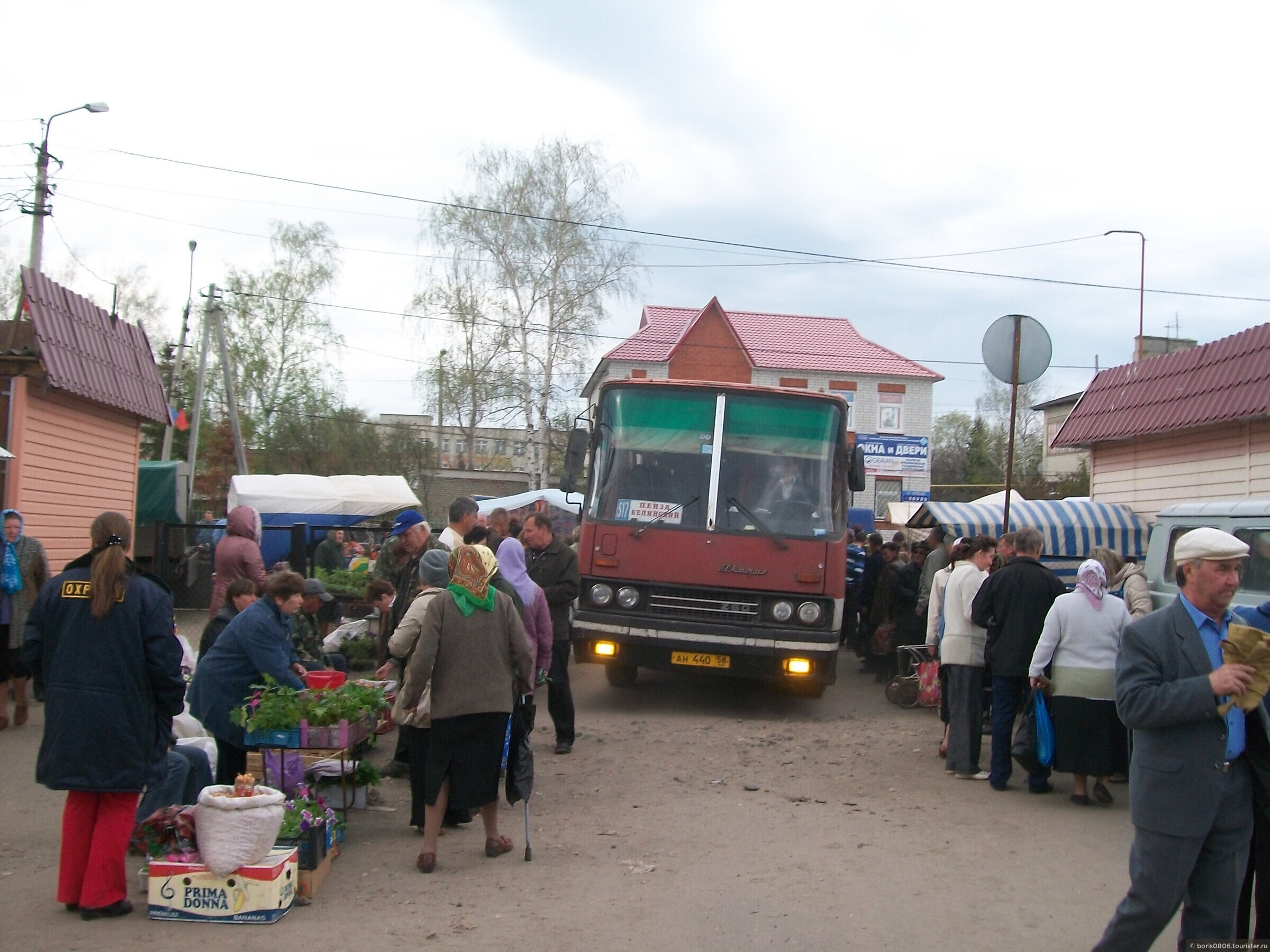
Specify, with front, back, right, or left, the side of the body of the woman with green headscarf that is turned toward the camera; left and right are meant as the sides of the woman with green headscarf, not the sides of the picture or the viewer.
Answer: back

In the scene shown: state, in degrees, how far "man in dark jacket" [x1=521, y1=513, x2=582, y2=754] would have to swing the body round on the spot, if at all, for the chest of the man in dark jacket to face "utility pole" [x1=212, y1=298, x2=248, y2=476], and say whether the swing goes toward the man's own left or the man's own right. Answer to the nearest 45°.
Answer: approximately 135° to the man's own right

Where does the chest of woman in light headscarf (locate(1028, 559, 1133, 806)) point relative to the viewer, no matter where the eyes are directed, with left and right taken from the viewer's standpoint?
facing away from the viewer

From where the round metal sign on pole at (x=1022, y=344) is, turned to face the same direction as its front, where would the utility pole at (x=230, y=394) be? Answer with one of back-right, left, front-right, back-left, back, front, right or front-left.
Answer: front-left

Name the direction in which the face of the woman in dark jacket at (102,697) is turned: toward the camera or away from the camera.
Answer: away from the camera

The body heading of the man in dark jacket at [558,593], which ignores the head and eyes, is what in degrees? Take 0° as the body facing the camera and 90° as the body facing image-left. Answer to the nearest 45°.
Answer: approximately 45°

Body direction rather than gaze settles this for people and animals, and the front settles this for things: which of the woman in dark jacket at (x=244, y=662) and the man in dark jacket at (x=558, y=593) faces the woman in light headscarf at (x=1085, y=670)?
the woman in dark jacket

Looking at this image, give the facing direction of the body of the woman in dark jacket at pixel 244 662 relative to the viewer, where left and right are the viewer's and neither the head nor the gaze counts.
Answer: facing to the right of the viewer

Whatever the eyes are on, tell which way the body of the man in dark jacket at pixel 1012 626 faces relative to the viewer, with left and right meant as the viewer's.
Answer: facing away from the viewer

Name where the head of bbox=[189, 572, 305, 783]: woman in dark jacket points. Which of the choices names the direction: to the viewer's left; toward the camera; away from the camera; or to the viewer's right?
to the viewer's right

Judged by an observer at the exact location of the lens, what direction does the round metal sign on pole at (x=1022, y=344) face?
facing away from the viewer

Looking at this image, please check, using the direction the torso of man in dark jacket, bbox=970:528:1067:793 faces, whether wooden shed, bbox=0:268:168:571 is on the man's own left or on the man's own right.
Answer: on the man's own left

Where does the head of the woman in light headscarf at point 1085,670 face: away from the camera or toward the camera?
away from the camera

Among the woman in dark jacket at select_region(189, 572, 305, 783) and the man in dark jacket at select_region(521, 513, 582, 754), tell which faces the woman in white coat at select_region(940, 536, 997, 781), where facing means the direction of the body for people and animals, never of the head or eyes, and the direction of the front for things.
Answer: the woman in dark jacket

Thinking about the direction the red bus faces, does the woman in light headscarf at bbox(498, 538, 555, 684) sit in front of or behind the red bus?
in front

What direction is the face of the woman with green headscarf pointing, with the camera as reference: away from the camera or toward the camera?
away from the camera
